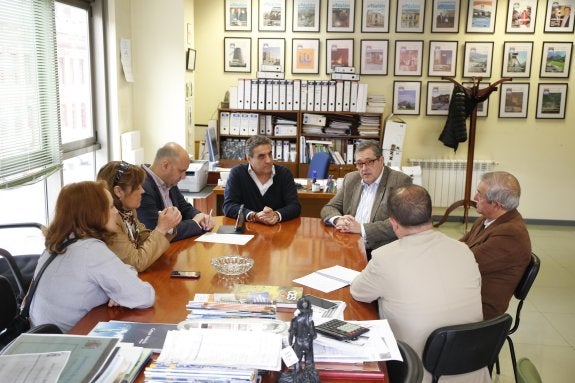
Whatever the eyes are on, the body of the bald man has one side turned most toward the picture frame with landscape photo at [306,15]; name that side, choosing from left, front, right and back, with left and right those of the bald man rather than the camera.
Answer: left

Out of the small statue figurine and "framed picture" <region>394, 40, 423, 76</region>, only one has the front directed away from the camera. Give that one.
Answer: the small statue figurine

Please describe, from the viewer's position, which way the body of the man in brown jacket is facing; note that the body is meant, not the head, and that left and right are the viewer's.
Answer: facing to the left of the viewer

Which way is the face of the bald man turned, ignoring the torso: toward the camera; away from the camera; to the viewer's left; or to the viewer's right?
to the viewer's right

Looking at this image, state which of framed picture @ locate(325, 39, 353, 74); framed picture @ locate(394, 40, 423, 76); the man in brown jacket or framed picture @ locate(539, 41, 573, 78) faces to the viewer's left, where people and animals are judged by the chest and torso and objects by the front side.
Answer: the man in brown jacket

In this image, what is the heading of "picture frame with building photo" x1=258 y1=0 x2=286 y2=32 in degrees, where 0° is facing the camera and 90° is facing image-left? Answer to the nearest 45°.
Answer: approximately 0°

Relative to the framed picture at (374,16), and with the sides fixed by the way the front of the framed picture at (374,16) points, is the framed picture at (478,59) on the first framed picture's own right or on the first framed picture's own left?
on the first framed picture's own left
